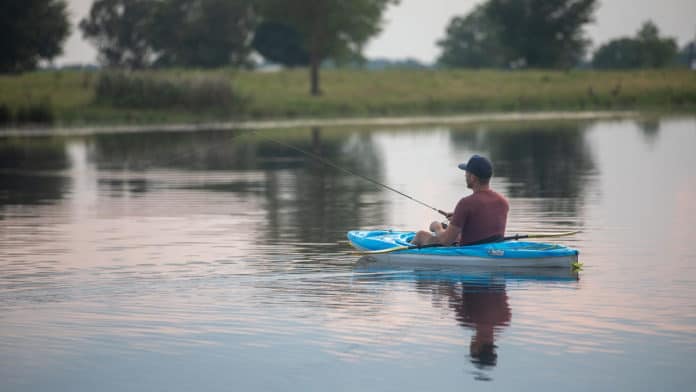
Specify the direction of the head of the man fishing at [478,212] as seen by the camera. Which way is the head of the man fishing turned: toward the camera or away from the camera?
away from the camera

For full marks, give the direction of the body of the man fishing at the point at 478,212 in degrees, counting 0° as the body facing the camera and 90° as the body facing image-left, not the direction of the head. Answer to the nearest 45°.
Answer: approximately 135°
